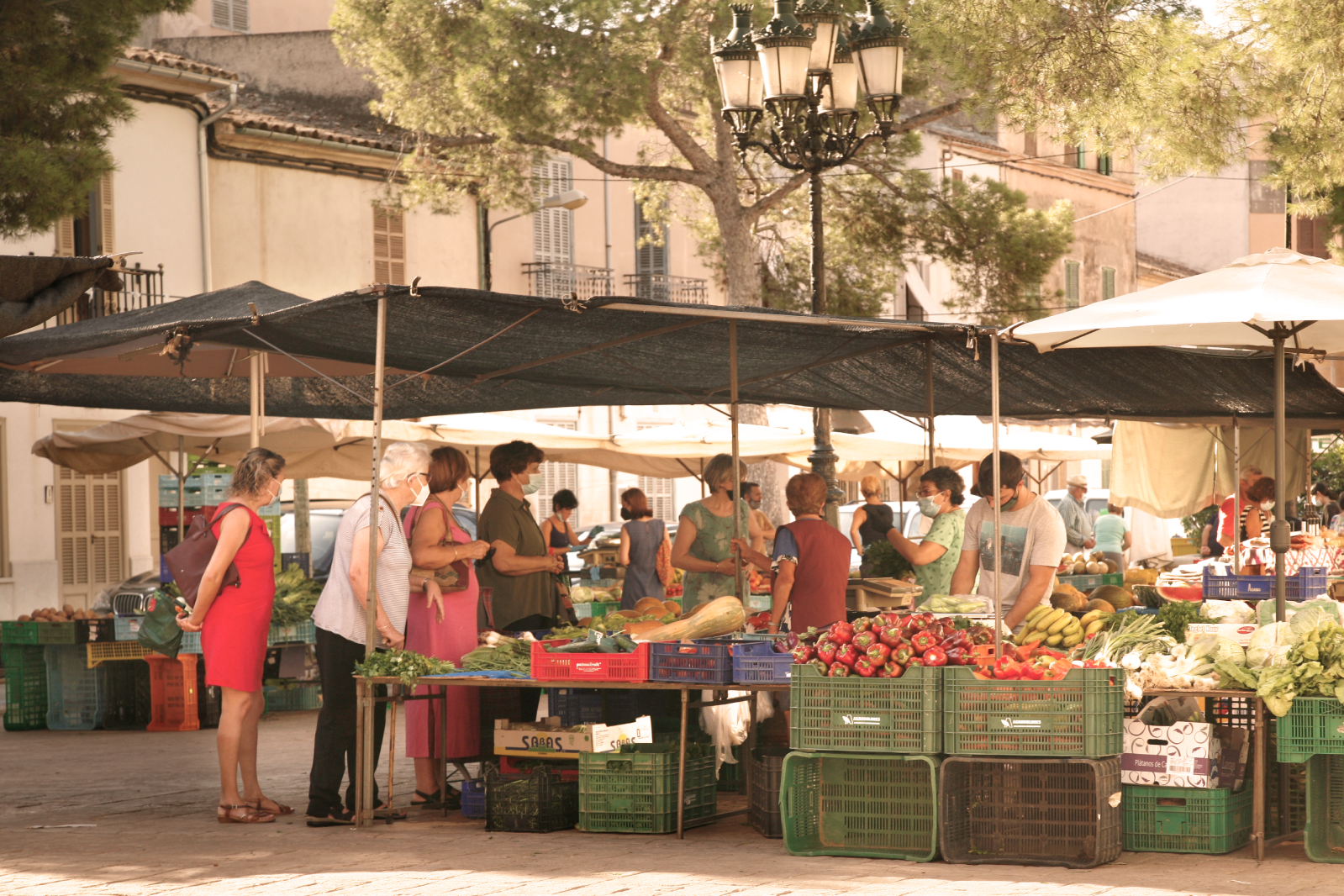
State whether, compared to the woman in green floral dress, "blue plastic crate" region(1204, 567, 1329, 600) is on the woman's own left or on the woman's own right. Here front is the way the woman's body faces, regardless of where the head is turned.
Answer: on the woman's own left

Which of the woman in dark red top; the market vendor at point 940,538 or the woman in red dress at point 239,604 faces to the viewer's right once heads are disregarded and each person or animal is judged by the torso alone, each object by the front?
the woman in red dress

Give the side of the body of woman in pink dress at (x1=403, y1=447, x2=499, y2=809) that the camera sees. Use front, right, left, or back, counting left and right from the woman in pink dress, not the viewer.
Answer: right

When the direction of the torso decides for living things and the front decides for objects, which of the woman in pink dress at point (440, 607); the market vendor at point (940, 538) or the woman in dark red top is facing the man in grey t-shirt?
the woman in pink dress

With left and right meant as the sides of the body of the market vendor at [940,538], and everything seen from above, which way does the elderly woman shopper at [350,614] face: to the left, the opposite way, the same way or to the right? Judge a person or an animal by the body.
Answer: the opposite way

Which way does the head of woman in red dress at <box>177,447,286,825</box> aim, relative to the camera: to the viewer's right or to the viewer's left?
to the viewer's right

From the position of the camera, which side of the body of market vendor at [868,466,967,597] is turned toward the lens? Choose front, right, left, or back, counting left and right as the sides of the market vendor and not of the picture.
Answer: left

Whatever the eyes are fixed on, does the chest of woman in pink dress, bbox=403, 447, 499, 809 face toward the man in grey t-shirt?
yes

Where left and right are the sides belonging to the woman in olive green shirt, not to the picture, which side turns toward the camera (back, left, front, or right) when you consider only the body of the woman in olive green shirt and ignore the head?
right

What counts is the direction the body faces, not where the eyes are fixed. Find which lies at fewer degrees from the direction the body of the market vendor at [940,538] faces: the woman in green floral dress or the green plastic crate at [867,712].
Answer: the woman in green floral dress

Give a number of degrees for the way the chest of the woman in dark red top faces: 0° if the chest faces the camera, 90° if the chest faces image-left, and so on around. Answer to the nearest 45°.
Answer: approximately 135°

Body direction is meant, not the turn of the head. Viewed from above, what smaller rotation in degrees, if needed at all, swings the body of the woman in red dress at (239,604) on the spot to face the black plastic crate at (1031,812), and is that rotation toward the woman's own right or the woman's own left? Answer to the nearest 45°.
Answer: approximately 45° to the woman's own right
